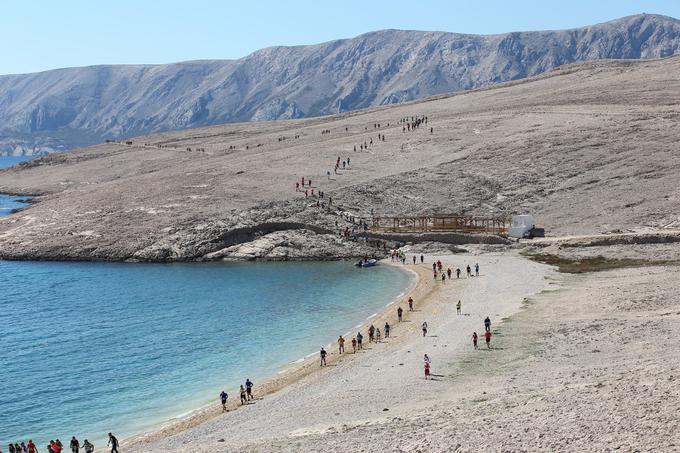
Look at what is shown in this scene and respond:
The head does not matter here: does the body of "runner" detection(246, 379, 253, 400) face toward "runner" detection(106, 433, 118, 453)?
yes

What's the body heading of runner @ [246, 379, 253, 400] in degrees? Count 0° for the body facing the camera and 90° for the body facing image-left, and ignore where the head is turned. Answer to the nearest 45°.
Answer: approximately 45°
